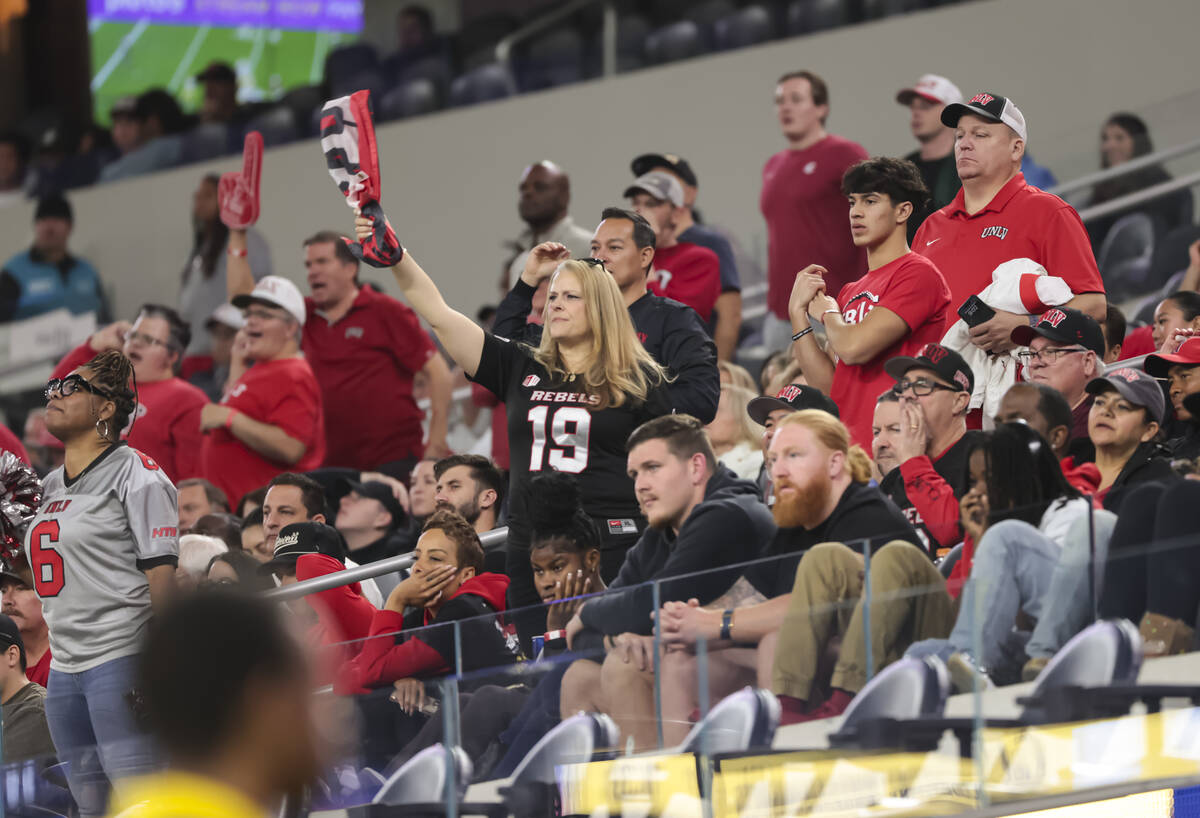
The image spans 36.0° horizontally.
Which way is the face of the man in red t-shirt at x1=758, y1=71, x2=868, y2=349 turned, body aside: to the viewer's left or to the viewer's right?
to the viewer's left

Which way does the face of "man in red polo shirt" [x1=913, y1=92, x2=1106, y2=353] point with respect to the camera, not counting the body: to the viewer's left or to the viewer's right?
to the viewer's left

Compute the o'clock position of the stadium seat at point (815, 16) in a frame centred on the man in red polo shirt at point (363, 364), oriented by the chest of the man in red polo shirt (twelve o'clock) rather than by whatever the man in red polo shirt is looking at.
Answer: The stadium seat is roughly at 6 o'clock from the man in red polo shirt.

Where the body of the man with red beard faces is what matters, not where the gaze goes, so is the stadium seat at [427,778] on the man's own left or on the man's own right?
on the man's own right

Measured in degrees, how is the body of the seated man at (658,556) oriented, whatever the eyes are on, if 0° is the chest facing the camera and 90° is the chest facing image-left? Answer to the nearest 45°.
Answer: approximately 45°

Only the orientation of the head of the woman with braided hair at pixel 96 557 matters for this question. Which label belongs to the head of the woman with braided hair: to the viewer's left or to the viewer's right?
to the viewer's left

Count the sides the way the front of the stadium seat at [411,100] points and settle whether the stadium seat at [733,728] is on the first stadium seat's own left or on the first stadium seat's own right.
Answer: on the first stadium seat's own left

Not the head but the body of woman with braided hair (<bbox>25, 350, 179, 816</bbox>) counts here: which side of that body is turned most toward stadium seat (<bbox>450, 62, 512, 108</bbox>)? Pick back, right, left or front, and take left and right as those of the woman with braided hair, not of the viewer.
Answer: back
